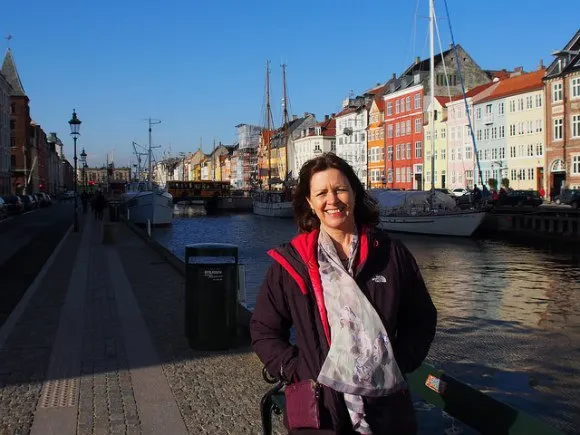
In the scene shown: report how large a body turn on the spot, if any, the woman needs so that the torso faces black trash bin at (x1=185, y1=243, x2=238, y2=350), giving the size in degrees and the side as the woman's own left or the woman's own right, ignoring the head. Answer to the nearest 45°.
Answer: approximately 180°

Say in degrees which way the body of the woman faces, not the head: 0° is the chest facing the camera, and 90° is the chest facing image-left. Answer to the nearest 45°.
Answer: approximately 0°

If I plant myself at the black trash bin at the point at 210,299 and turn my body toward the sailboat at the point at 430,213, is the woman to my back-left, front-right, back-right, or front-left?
back-right

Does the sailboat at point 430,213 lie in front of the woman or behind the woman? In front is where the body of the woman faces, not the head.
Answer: behind
